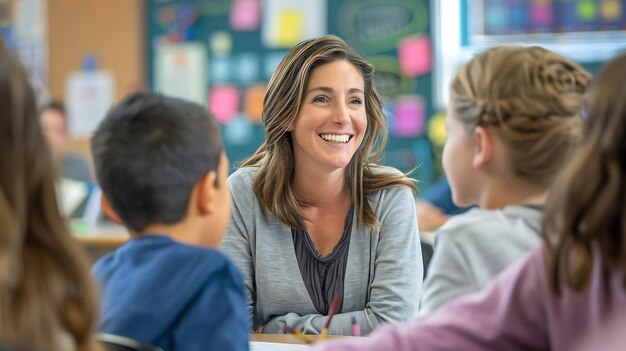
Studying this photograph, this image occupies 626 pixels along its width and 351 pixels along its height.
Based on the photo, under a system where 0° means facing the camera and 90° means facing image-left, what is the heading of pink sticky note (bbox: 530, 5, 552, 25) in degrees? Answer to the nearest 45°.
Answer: approximately 0°

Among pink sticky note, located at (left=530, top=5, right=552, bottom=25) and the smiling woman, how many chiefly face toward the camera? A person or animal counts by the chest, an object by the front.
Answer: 2

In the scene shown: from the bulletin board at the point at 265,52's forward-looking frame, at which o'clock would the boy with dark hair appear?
The boy with dark hair is roughly at 12 o'clock from the bulletin board.

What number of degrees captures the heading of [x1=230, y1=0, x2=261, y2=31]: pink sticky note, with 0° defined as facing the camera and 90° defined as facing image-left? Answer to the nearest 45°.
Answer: approximately 0°

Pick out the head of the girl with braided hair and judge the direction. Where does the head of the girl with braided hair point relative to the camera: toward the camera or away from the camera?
away from the camera

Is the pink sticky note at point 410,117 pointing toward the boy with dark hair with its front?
yes

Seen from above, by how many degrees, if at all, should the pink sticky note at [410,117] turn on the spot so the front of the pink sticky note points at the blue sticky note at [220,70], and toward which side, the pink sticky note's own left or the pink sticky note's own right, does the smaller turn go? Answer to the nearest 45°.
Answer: approximately 135° to the pink sticky note's own right

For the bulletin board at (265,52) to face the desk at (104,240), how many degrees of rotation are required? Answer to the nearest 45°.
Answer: approximately 45° to its right

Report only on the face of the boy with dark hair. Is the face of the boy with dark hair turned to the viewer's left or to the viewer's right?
to the viewer's right
